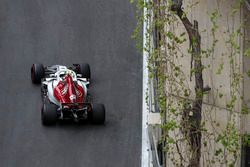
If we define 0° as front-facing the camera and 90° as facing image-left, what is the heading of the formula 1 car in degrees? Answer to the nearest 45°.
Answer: approximately 180°
